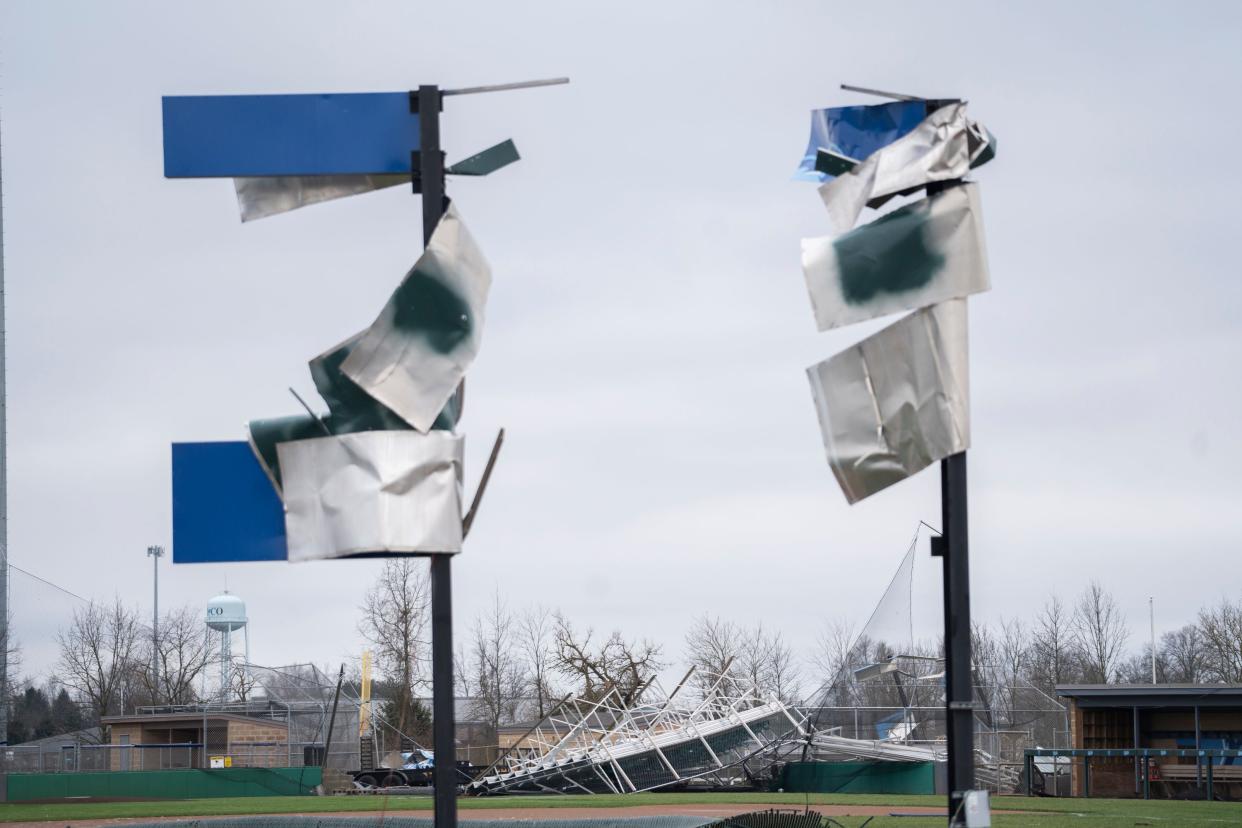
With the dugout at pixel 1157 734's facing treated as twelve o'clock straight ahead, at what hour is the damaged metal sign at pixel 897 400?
The damaged metal sign is roughly at 12 o'clock from the dugout.

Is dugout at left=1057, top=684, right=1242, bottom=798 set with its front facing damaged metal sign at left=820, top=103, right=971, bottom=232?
yes

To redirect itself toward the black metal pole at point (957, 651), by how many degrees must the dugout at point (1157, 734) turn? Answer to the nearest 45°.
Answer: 0° — it already faces it

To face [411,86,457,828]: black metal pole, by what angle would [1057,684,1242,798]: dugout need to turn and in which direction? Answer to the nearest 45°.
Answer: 0° — it already faces it

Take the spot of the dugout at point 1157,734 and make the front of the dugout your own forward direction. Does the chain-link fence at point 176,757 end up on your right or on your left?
on your right

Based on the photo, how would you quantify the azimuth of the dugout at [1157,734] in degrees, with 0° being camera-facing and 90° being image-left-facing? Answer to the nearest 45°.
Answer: approximately 0°

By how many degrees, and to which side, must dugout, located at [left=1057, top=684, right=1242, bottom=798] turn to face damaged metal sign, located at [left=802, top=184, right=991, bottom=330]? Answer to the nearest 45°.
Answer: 0° — it already faces it

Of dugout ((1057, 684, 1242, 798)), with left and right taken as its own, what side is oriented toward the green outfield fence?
right
